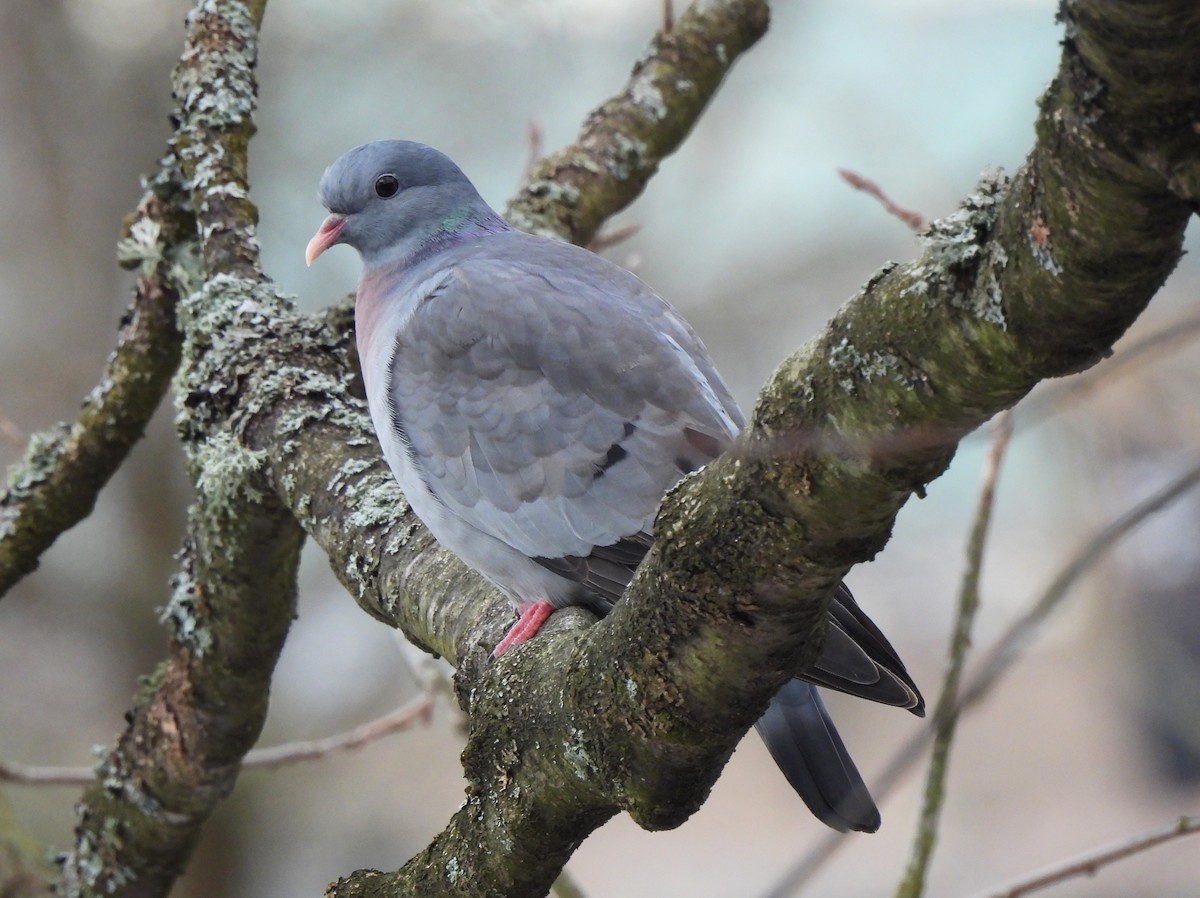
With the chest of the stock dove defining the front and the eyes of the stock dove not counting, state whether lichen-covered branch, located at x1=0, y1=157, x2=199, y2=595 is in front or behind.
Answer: in front

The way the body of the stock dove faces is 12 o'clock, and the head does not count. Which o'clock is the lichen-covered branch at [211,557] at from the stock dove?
The lichen-covered branch is roughly at 1 o'clock from the stock dove.

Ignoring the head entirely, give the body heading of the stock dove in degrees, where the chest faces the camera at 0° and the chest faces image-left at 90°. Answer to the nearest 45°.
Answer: approximately 90°
